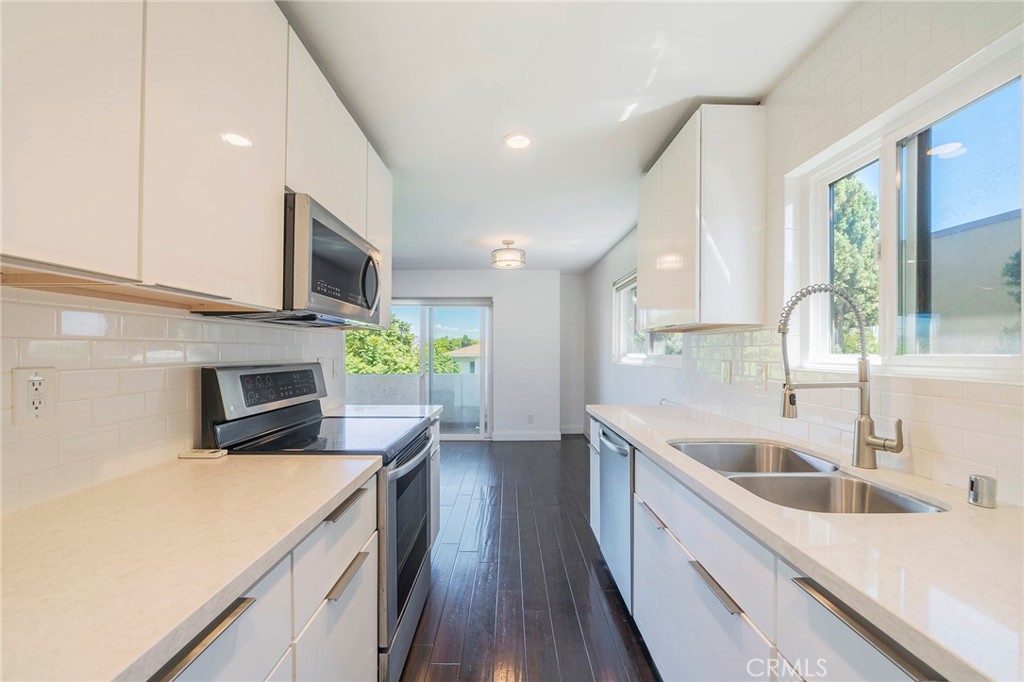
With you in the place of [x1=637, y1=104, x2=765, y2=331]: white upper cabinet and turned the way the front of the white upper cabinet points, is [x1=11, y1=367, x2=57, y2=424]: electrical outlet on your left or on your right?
on your left

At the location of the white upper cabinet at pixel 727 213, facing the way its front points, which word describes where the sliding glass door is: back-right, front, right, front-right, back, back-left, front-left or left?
front-right

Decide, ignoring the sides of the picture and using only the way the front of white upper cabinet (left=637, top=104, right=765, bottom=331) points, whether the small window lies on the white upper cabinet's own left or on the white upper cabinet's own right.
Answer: on the white upper cabinet's own right

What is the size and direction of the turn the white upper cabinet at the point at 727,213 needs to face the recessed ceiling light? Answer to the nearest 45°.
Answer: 0° — it already faces it

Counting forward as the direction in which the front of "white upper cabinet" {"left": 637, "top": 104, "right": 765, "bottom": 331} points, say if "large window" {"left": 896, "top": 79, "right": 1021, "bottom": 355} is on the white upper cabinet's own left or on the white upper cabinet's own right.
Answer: on the white upper cabinet's own left

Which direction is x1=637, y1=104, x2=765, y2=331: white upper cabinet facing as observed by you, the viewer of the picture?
facing to the left of the viewer

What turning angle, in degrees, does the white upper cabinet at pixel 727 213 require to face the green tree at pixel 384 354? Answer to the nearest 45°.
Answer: approximately 45° to its right

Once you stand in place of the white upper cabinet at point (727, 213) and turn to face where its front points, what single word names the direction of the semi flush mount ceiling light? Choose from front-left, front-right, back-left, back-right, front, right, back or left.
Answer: front-right

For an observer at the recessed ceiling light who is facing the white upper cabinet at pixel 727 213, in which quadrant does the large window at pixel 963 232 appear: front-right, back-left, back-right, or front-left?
front-right

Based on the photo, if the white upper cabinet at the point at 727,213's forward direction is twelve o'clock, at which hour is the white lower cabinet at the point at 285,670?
The white lower cabinet is roughly at 10 o'clock from the white upper cabinet.

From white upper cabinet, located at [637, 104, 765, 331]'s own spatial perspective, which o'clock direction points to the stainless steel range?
The stainless steel range is roughly at 11 o'clock from the white upper cabinet.

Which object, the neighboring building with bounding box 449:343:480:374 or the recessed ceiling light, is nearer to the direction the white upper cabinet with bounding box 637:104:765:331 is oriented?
the recessed ceiling light
